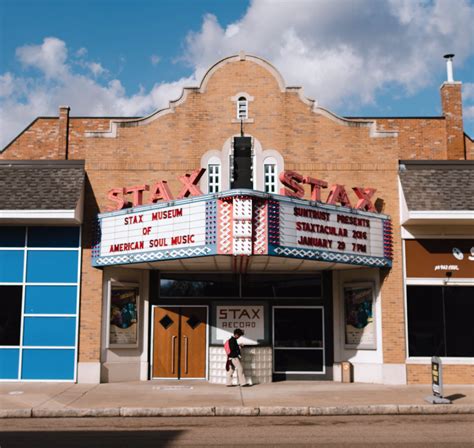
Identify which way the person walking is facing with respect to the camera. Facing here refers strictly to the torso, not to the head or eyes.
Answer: to the viewer's right

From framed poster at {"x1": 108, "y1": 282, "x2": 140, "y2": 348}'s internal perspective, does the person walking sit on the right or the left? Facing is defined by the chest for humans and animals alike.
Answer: on its left

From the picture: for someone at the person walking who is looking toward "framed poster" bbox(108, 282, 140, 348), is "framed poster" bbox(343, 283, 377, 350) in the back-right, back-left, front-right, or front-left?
back-right

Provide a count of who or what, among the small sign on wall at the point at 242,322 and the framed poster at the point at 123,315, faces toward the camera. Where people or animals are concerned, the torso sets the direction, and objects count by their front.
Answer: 2

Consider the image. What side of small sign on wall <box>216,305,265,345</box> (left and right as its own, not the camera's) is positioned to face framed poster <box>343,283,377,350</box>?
left

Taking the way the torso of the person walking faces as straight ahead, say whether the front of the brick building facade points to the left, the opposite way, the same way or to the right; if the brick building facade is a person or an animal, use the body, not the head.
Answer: to the right

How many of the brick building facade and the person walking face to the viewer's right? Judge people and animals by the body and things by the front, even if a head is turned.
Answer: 1

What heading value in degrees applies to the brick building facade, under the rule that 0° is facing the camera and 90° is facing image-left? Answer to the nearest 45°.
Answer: approximately 0°

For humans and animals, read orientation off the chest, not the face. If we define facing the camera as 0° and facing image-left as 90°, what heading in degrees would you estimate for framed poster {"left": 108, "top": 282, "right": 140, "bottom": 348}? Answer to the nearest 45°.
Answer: approximately 0°
